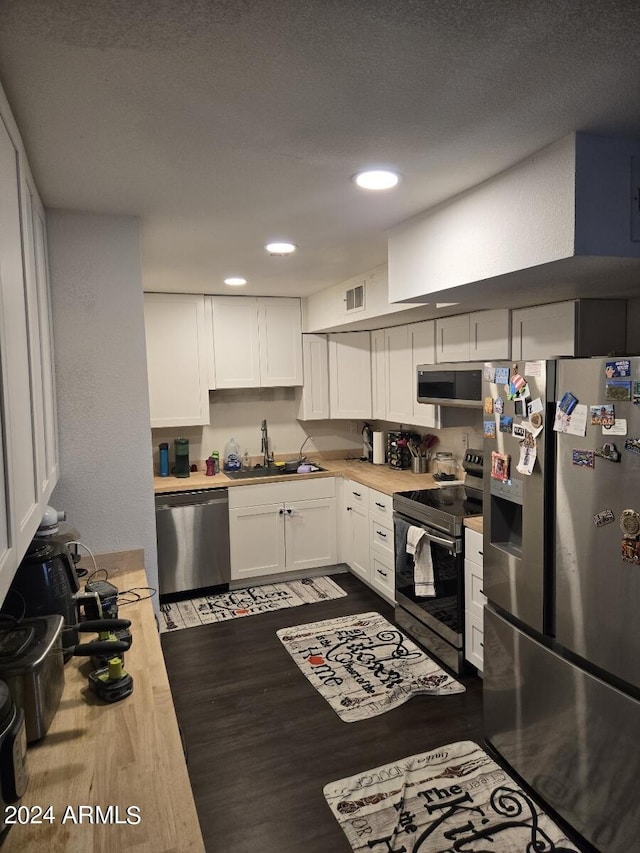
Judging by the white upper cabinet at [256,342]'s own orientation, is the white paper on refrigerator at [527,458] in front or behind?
in front

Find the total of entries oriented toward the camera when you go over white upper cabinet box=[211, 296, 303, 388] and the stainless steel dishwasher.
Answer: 2

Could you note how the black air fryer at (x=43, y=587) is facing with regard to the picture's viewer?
facing the viewer and to the right of the viewer

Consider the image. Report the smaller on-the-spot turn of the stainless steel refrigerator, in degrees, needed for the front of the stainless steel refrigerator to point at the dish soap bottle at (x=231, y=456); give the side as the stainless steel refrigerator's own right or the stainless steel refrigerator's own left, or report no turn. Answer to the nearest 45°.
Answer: approximately 90° to the stainless steel refrigerator's own right

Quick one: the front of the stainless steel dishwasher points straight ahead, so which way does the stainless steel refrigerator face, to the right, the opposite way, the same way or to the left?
to the right

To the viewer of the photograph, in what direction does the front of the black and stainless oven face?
facing the viewer and to the left of the viewer

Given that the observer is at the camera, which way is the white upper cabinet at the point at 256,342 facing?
facing the viewer

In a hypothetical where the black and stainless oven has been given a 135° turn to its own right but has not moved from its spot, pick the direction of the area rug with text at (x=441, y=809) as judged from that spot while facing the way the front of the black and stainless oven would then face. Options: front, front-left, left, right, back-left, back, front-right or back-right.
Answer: back

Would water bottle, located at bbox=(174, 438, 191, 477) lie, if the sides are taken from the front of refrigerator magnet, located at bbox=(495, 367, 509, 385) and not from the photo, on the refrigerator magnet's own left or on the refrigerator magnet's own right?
on the refrigerator magnet's own right

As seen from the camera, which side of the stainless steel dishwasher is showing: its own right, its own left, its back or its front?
front

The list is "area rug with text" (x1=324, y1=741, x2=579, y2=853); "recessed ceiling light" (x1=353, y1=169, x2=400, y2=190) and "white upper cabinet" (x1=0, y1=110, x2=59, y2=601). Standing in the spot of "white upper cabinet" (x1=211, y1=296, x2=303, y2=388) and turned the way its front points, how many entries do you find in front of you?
3

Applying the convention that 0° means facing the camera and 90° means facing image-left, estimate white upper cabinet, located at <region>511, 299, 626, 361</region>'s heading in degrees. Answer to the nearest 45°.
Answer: approximately 45°
